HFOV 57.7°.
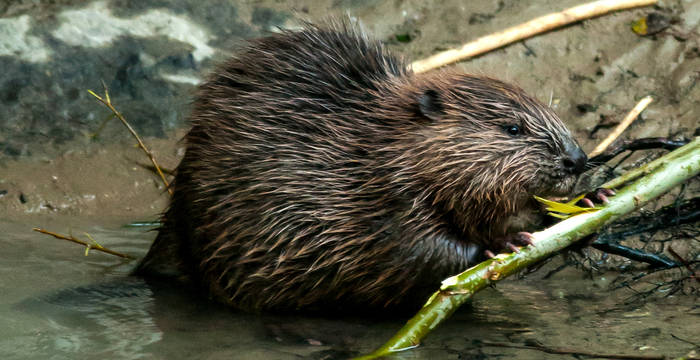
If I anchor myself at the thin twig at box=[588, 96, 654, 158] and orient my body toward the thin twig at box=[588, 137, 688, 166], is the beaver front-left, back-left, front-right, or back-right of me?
front-right

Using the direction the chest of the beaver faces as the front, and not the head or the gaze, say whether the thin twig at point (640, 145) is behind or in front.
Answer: in front

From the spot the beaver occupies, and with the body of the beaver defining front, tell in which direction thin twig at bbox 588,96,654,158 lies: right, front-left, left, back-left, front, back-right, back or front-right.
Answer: front-left

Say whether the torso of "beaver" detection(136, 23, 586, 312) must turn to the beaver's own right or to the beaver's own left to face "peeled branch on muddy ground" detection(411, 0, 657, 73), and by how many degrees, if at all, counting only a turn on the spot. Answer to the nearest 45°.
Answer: approximately 45° to the beaver's own left

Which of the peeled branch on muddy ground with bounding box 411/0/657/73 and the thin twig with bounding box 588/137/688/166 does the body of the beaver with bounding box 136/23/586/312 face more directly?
the thin twig

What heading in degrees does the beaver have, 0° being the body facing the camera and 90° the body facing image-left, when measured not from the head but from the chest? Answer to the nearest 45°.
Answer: approximately 270°
